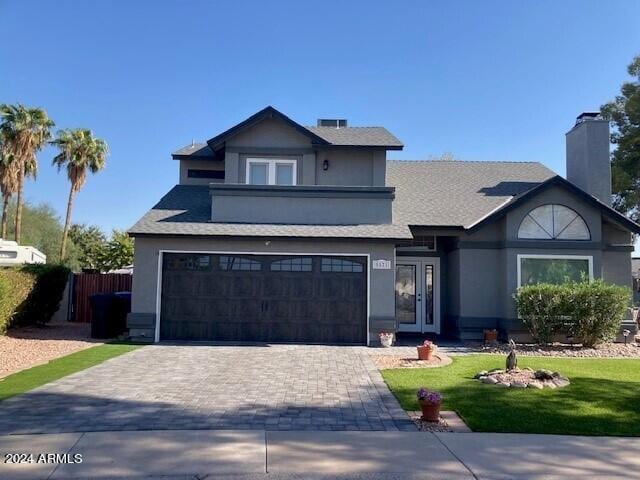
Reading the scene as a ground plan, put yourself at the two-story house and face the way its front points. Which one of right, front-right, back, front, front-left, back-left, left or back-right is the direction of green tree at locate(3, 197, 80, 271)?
back-right

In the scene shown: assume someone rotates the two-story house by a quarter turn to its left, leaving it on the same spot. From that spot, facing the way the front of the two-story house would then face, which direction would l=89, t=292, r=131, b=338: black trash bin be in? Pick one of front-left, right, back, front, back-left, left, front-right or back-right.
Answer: back

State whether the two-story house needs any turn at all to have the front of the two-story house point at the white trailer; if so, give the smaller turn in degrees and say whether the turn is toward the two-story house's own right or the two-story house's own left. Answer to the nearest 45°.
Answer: approximately 90° to the two-story house's own right

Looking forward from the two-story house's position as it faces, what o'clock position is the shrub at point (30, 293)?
The shrub is roughly at 3 o'clock from the two-story house.

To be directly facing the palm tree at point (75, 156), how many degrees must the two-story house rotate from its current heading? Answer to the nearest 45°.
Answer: approximately 135° to its right

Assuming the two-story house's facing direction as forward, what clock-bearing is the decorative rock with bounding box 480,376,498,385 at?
The decorative rock is roughly at 11 o'clock from the two-story house.

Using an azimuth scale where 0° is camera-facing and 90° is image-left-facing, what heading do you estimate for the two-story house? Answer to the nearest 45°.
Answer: approximately 0°

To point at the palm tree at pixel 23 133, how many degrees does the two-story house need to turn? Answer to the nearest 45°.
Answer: approximately 135° to its right

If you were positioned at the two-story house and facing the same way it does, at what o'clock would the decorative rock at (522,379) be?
The decorative rock is roughly at 11 o'clock from the two-story house.

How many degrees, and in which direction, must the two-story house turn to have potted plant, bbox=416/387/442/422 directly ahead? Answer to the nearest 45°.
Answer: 0° — it already faces it

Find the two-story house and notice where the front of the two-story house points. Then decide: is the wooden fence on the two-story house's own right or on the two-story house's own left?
on the two-story house's own right

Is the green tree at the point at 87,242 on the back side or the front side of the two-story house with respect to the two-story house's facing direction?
on the back side

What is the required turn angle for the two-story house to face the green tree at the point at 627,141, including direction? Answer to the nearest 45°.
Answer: approximately 135° to its left

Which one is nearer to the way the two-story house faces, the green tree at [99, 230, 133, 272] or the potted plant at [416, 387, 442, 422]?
the potted plant

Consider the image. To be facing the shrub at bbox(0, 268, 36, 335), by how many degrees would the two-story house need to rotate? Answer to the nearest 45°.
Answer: approximately 90° to its right

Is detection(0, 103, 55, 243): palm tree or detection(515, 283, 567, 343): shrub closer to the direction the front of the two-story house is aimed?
the shrub
